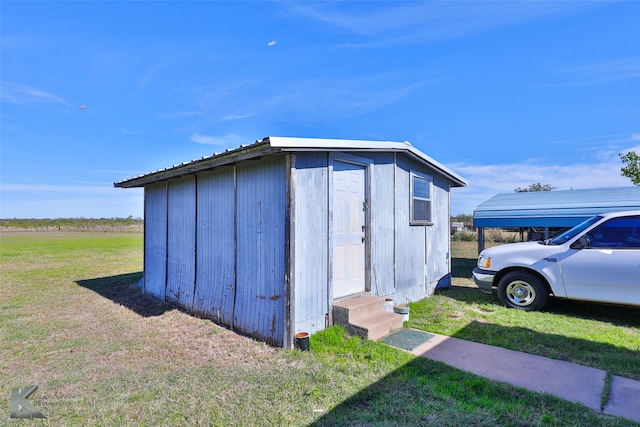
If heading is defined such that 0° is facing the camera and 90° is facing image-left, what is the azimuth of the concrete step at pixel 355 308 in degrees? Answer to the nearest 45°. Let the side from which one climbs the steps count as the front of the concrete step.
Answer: approximately 315°

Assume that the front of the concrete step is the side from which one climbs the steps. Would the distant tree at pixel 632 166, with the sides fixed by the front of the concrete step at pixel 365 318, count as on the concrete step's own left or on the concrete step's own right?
on the concrete step's own left

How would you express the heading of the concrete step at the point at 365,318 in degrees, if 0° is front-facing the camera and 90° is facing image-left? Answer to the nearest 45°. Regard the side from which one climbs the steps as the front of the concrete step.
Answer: approximately 315°
